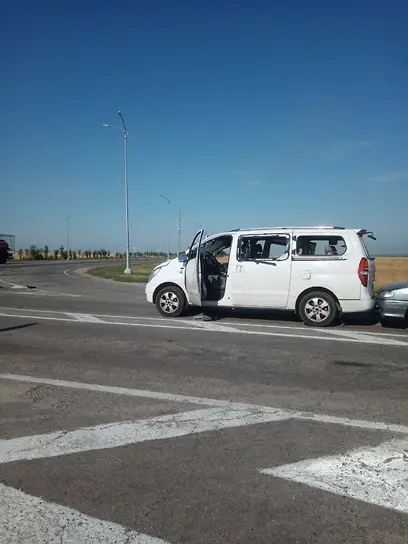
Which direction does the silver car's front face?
to the viewer's left

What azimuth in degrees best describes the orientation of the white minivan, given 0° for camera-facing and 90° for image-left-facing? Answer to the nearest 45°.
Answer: approximately 90°

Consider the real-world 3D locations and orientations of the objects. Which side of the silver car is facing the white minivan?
front

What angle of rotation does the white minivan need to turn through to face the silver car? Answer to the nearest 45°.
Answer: approximately 180°

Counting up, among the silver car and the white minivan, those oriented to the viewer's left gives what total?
2
